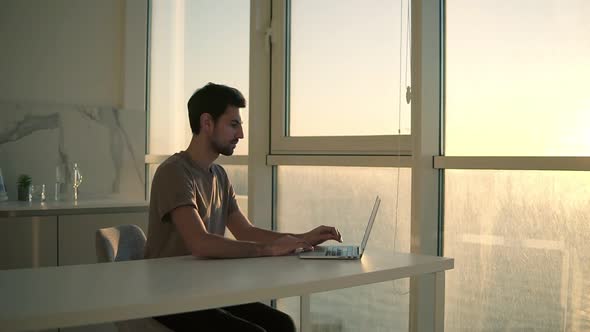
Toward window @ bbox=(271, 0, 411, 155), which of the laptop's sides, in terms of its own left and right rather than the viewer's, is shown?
right

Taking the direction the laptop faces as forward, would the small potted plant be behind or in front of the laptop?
in front

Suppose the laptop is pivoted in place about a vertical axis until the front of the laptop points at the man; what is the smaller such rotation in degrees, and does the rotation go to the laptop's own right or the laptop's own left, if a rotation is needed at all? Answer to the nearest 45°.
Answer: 0° — it already faces them

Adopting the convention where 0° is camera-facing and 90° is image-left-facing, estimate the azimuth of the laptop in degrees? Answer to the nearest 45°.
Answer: approximately 90°

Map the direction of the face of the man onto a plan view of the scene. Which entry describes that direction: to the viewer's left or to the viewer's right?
to the viewer's right

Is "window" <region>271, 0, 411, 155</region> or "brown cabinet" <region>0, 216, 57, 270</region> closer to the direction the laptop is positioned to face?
the brown cabinet

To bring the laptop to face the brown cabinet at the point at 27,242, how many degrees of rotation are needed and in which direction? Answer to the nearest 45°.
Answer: approximately 45° to its right

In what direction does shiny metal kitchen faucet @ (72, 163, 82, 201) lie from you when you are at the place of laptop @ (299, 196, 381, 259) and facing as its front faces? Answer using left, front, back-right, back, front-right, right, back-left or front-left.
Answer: front-right

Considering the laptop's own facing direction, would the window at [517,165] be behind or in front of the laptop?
behind
